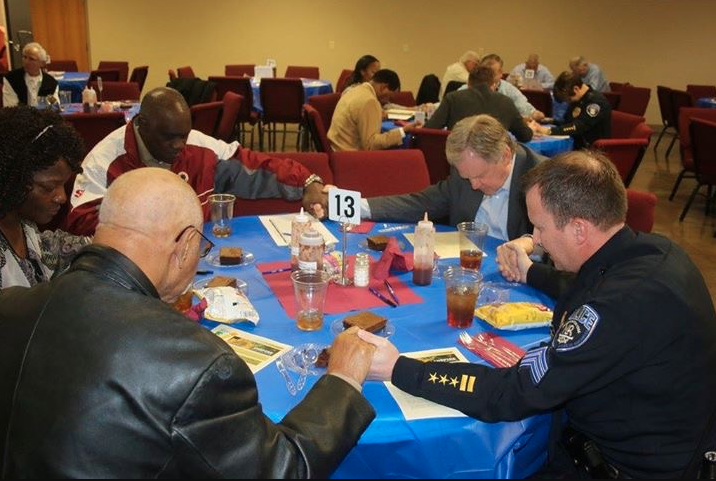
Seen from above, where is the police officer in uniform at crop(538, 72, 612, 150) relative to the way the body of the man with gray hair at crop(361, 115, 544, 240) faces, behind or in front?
behind

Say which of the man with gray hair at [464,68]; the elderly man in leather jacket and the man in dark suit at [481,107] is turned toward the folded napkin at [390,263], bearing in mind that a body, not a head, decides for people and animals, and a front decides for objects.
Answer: the elderly man in leather jacket

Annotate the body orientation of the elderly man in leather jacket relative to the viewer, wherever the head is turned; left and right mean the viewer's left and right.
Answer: facing away from the viewer and to the right of the viewer

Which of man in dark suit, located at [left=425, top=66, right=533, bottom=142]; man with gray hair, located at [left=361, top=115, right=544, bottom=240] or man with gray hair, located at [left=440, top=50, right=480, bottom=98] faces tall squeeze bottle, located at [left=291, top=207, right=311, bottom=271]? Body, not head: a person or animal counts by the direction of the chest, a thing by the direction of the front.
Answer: man with gray hair, located at [left=361, top=115, right=544, bottom=240]

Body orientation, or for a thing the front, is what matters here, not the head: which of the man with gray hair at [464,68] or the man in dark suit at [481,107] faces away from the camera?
the man in dark suit

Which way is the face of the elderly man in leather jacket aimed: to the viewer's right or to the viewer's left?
to the viewer's right

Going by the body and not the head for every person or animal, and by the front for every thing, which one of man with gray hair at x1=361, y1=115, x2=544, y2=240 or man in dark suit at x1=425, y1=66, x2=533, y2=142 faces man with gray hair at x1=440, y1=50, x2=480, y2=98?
the man in dark suit

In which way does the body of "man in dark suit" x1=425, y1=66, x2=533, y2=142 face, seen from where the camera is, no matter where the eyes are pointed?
away from the camera

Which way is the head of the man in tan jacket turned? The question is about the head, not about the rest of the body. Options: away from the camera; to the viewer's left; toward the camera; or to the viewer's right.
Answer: to the viewer's right

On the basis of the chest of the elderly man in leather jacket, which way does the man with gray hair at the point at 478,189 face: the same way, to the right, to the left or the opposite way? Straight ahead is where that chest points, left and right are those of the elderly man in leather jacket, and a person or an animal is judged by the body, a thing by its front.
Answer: the opposite way

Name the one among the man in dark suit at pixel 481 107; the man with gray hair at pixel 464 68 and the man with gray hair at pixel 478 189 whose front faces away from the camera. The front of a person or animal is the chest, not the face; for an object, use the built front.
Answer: the man in dark suit
